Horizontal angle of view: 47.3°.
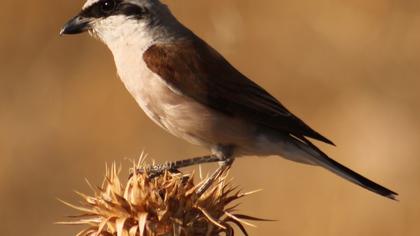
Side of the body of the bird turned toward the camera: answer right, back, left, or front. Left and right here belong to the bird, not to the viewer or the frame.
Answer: left
